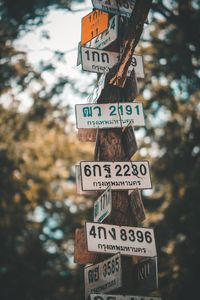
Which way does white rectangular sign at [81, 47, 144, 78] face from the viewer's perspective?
toward the camera

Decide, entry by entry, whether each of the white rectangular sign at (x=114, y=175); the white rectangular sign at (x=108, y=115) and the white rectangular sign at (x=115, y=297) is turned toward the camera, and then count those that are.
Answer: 3

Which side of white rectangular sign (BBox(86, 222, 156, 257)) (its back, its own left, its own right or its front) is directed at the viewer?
front

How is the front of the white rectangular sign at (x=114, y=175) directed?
toward the camera

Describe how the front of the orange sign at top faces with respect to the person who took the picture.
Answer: facing the viewer and to the left of the viewer

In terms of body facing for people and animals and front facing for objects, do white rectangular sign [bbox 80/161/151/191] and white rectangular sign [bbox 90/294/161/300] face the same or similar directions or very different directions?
same or similar directions

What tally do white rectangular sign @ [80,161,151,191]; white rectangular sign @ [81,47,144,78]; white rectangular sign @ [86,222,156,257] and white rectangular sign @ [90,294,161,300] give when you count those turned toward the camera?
4
